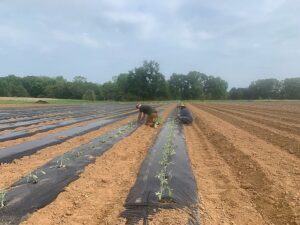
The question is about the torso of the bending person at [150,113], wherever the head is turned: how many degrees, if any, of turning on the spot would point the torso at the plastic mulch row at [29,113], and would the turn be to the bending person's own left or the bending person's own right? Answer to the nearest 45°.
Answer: approximately 45° to the bending person's own right

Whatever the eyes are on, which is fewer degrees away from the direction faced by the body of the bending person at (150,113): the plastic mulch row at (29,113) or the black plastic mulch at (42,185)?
the plastic mulch row

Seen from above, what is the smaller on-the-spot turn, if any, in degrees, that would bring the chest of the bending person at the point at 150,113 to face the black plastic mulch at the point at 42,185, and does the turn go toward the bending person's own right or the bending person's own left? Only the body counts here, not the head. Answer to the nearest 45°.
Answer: approximately 90° to the bending person's own left

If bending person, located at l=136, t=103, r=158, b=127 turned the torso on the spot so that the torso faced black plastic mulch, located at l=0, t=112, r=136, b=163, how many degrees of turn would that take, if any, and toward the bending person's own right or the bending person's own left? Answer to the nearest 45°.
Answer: approximately 45° to the bending person's own left

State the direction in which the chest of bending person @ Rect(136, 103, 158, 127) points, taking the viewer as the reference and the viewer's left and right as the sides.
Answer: facing to the left of the viewer
